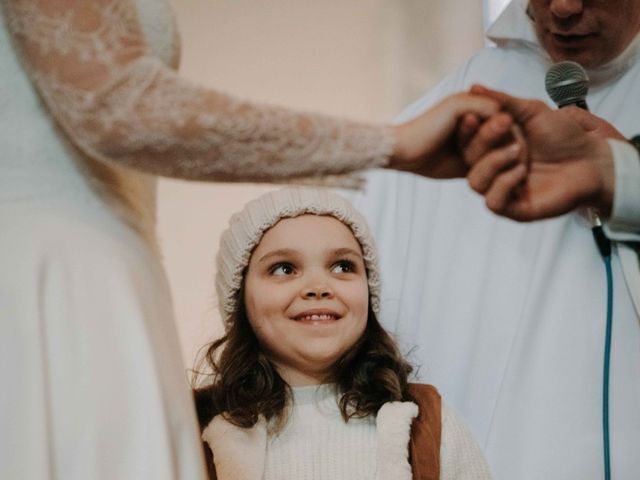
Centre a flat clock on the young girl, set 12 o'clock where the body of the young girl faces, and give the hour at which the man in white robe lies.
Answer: The man in white robe is roughly at 8 o'clock from the young girl.

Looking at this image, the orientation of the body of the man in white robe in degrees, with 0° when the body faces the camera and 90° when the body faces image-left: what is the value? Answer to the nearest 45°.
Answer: approximately 0°

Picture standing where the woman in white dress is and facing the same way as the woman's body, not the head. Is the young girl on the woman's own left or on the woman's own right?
on the woman's own left

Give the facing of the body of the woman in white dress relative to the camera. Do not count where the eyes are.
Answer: to the viewer's right

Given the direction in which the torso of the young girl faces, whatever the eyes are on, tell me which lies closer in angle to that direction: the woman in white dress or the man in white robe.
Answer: the woman in white dress
